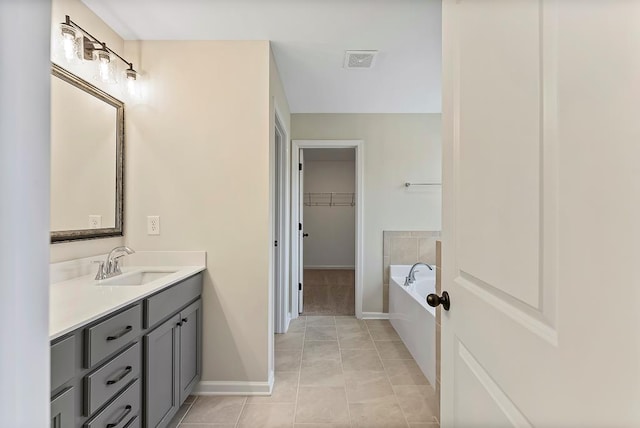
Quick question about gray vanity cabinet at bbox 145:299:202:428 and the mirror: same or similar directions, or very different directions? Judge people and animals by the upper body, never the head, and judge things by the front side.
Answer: same or similar directions

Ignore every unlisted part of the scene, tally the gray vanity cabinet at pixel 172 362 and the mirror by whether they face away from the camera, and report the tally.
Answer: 0

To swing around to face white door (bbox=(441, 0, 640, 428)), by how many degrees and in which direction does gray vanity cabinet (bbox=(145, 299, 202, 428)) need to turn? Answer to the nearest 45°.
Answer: approximately 45° to its right

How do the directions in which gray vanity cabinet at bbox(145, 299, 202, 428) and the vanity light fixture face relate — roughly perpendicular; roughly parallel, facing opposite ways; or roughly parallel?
roughly parallel

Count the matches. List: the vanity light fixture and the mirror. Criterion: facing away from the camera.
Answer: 0

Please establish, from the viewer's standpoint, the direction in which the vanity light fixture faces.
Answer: facing the viewer and to the right of the viewer

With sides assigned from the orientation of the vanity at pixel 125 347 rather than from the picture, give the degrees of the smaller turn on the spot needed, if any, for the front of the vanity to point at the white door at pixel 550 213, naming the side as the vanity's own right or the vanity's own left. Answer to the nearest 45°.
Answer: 0° — it already faces it

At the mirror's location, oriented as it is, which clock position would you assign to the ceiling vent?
The ceiling vent is roughly at 11 o'clock from the mirror.

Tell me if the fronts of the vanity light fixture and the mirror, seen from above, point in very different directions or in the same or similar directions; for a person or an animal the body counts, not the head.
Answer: same or similar directions

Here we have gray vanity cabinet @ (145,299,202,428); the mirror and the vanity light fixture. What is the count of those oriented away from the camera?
0

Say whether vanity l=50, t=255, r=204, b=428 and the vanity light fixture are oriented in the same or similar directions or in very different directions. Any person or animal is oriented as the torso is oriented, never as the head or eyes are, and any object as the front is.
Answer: same or similar directions
